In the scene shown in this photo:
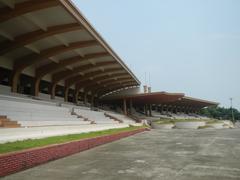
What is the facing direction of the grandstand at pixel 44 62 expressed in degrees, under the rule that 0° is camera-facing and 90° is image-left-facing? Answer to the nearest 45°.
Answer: approximately 315°
